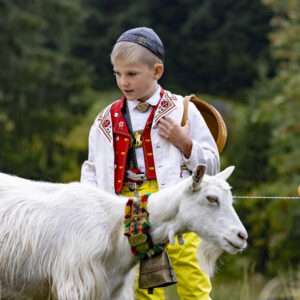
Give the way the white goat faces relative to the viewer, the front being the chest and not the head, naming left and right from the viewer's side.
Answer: facing to the right of the viewer

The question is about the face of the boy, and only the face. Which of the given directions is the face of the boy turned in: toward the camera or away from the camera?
toward the camera
